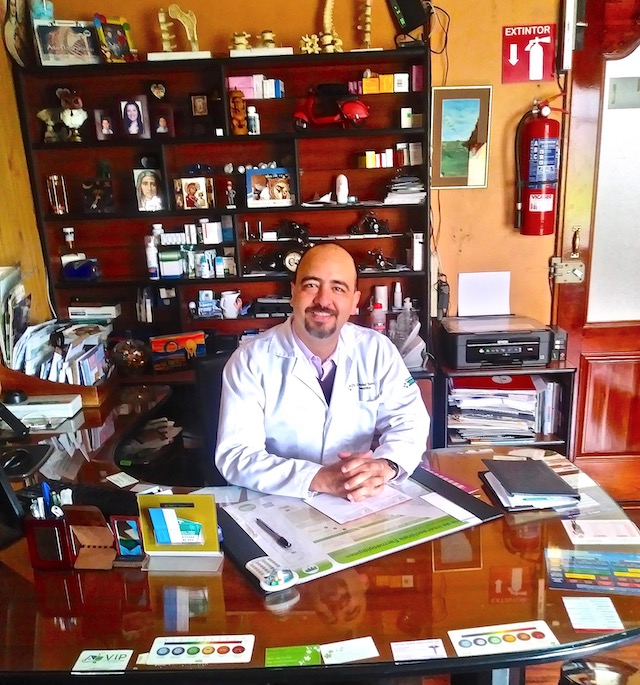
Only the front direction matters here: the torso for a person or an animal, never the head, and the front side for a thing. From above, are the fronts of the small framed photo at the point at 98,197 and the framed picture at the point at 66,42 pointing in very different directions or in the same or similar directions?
same or similar directions

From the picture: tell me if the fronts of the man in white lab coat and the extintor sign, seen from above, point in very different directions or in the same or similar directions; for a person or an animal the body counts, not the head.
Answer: same or similar directions

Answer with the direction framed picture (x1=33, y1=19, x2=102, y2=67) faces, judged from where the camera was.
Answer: facing the viewer

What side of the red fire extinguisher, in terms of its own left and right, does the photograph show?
front

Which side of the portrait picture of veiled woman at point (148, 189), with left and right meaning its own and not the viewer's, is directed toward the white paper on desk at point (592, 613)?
front

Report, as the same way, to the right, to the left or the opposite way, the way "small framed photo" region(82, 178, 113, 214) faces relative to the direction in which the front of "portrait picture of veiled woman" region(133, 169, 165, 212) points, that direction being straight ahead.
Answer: the same way

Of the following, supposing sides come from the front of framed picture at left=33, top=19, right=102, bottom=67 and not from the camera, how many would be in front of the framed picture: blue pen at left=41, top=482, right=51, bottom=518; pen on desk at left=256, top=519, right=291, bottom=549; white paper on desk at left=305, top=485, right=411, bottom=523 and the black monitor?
4

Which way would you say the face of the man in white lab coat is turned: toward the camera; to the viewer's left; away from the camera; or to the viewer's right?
toward the camera

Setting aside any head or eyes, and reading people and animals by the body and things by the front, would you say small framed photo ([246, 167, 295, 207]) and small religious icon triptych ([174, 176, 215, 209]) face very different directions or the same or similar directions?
same or similar directions

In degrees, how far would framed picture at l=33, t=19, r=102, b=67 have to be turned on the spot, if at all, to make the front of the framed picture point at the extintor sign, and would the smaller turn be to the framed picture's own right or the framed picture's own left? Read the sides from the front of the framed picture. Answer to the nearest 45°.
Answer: approximately 90° to the framed picture's own left

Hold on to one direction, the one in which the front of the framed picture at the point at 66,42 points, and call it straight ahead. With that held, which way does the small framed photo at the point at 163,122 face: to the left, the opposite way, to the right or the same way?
the same way

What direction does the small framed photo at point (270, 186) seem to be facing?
toward the camera

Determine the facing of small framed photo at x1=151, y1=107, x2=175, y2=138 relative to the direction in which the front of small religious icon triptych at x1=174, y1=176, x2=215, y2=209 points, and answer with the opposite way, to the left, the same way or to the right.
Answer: the same way

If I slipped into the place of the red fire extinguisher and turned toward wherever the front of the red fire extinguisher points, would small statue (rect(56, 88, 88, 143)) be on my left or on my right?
on my right
